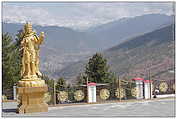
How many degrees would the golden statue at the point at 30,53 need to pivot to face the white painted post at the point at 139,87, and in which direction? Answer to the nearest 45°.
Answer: approximately 135° to its left

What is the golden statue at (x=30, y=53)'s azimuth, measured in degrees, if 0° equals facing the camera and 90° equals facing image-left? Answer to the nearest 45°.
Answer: approximately 0°

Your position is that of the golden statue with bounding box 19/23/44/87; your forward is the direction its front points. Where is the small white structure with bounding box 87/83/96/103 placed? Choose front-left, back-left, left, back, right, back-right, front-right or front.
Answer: back-left

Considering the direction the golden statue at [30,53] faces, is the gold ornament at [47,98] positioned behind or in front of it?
behind

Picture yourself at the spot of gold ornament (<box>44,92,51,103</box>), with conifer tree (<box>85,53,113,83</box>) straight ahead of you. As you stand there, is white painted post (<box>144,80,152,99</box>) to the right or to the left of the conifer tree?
right

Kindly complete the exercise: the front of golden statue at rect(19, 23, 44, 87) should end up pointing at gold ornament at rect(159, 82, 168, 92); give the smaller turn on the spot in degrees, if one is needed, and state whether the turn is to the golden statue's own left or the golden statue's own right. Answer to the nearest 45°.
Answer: approximately 135° to the golden statue's own left

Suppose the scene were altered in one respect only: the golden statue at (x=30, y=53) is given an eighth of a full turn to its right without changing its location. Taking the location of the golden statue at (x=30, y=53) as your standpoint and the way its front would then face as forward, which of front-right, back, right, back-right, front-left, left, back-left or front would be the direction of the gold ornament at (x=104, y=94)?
back

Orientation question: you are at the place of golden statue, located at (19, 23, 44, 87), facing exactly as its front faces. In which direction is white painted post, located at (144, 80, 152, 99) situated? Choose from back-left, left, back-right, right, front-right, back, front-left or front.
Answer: back-left

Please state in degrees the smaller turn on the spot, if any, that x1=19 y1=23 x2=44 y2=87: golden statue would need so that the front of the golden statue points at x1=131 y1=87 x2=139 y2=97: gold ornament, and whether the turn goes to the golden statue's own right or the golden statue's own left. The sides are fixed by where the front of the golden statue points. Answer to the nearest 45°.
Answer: approximately 135° to the golden statue's own left
